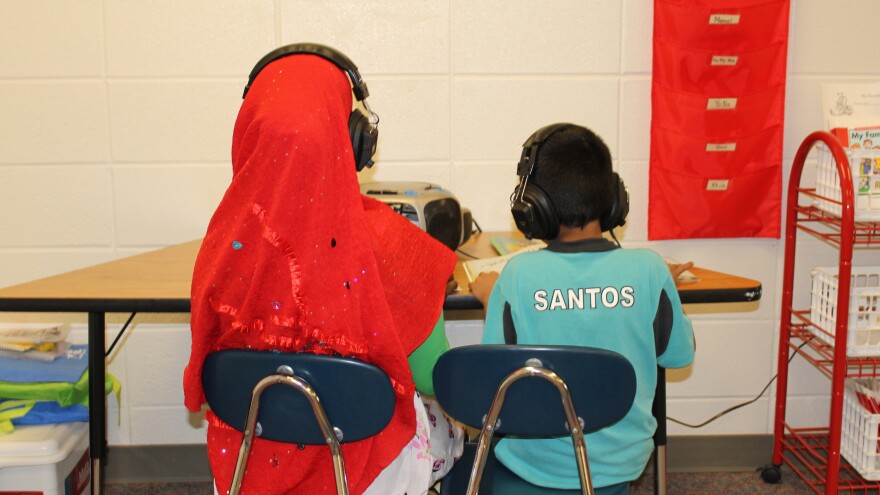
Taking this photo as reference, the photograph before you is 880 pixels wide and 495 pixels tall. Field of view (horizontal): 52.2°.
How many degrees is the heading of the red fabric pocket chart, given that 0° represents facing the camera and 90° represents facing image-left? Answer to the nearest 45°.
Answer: approximately 0°

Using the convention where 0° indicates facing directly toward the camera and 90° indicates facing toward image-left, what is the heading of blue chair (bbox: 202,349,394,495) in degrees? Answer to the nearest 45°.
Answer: approximately 180°

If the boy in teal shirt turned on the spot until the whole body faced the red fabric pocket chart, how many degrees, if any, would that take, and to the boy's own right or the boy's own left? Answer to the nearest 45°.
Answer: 0° — they already face it

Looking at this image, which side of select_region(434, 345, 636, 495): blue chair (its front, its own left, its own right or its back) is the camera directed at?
back

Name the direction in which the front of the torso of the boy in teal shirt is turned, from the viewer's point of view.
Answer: away from the camera

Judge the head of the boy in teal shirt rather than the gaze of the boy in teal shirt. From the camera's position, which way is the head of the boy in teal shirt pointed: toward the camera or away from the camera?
away from the camera

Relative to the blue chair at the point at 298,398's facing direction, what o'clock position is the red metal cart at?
The red metal cart is roughly at 2 o'clock from the blue chair.

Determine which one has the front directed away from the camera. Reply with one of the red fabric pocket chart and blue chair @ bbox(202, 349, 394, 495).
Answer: the blue chair

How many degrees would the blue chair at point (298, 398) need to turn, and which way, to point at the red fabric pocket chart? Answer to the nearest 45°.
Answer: approximately 45° to its right
